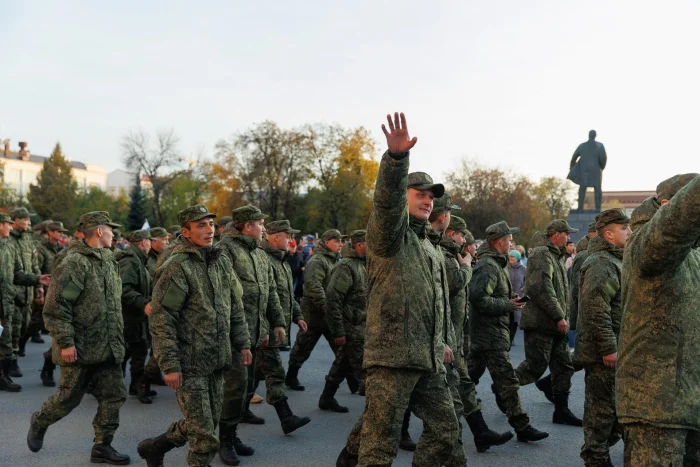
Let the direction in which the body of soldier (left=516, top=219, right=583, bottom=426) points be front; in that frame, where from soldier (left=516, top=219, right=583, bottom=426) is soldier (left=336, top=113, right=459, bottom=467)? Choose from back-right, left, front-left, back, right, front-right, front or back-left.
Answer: right
